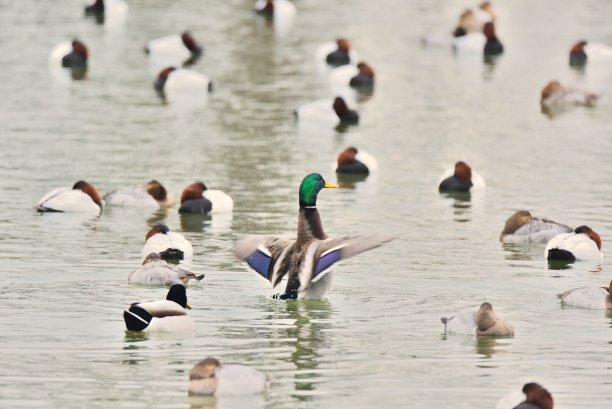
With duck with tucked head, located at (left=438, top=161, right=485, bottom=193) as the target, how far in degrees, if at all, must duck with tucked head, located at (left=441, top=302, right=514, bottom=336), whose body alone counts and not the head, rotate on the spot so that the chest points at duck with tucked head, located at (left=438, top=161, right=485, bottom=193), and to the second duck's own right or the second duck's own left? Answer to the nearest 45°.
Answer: approximately 90° to the second duck's own left

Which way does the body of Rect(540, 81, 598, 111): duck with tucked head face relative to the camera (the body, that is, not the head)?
to the viewer's left

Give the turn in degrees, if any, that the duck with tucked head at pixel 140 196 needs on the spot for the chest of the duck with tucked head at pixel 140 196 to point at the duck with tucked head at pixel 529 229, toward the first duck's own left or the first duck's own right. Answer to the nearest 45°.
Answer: approximately 45° to the first duck's own right

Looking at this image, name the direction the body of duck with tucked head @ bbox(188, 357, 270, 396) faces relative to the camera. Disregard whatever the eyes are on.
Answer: to the viewer's left

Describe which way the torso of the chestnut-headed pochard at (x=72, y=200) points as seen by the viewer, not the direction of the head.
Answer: to the viewer's right

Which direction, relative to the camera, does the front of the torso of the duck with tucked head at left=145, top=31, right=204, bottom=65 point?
to the viewer's right

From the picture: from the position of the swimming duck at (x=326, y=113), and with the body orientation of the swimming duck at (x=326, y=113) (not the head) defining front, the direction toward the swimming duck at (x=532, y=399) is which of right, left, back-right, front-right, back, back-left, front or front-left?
right

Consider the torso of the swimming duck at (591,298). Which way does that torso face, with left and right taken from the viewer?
facing to the right of the viewer

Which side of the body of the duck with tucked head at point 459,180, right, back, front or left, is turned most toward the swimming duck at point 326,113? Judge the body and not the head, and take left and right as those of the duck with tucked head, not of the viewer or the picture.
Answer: right

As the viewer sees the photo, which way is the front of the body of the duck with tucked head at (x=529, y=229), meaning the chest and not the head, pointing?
to the viewer's left

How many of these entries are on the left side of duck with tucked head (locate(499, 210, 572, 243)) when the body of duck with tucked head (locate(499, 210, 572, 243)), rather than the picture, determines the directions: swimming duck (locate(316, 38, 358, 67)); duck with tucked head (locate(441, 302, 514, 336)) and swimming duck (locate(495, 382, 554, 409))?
2

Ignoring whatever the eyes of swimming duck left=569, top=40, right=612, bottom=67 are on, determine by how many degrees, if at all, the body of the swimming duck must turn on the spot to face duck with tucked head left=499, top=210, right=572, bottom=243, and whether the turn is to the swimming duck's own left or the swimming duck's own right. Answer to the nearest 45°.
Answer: approximately 90° to the swimming duck's own left

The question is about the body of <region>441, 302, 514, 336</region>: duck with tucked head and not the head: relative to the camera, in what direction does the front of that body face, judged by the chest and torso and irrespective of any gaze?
to the viewer's right
